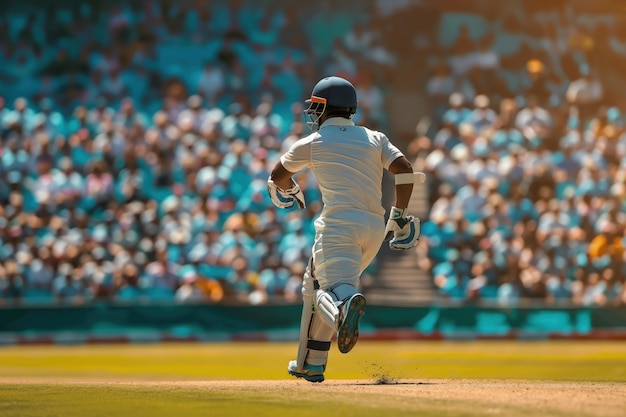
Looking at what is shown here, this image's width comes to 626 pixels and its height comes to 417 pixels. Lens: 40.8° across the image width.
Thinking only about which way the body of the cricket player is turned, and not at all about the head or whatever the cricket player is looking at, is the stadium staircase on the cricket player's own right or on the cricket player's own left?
on the cricket player's own right

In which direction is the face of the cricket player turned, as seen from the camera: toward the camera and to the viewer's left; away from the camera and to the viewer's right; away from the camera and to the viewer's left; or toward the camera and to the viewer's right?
away from the camera and to the viewer's left

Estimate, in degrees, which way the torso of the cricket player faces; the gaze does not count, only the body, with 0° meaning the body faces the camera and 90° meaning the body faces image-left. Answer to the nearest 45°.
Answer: approximately 135°
